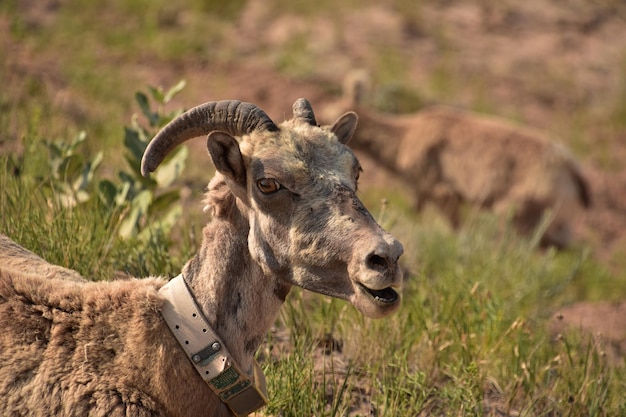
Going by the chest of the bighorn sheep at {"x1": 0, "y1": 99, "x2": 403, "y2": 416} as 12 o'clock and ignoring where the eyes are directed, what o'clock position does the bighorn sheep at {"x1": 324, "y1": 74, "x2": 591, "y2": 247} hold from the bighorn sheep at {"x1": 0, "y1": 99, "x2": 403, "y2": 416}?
the bighorn sheep at {"x1": 324, "y1": 74, "x2": 591, "y2": 247} is roughly at 10 o'clock from the bighorn sheep at {"x1": 0, "y1": 99, "x2": 403, "y2": 416}.

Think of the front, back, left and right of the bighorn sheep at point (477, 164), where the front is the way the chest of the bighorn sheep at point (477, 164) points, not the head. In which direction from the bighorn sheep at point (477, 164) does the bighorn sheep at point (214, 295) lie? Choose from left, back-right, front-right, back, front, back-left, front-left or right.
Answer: left

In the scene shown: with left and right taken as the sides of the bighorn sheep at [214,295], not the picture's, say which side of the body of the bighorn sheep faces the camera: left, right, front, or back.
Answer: right

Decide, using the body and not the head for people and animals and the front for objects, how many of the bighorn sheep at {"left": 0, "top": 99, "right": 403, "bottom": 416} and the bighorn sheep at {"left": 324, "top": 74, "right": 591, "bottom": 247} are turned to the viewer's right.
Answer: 1

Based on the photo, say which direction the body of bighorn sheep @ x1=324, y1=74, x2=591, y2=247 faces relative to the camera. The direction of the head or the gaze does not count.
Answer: to the viewer's left

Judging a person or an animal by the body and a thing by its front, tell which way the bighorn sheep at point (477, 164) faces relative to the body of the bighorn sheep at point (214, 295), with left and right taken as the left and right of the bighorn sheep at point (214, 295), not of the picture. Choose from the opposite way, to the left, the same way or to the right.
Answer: the opposite way
